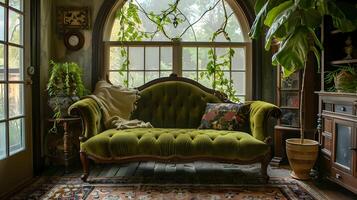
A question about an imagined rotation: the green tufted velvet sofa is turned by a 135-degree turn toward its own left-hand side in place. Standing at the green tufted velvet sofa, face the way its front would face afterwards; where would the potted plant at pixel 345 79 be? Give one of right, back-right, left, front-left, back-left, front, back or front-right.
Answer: front-right

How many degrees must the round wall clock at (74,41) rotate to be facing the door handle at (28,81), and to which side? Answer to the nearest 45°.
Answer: approximately 45° to its right

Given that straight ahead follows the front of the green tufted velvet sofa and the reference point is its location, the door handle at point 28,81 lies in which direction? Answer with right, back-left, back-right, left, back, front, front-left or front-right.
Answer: right

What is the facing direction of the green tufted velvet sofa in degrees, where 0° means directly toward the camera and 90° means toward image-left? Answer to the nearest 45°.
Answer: approximately 0°

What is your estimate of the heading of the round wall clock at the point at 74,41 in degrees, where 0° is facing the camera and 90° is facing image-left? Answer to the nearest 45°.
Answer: approximately 0°

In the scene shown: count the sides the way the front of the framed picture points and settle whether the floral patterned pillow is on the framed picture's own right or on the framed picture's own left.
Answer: on the framed picture's own left

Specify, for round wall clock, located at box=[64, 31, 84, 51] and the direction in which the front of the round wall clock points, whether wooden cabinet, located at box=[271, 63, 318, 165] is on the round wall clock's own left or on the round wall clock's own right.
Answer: on the round wall clock's own left

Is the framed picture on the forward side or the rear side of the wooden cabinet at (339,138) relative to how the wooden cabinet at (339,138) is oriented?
on the forward side

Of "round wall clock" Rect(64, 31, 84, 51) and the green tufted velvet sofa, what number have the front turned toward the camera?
2

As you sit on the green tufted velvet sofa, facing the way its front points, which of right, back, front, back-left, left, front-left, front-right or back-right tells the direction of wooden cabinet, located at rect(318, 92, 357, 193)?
left
